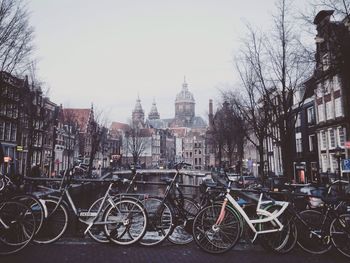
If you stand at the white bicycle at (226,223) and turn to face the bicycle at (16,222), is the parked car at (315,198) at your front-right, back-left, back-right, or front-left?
back-right

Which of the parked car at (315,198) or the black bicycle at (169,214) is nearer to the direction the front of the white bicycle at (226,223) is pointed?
the black bicycle

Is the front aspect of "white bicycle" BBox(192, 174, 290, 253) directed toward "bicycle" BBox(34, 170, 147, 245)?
yes

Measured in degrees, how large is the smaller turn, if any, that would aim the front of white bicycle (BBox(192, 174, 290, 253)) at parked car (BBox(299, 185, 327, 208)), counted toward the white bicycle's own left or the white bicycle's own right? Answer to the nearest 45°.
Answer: approximately 135° to the white bicycle's own right

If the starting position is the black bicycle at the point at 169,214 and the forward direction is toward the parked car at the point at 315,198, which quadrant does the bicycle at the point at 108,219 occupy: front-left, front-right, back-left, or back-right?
back-left

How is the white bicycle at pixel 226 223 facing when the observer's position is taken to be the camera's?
facing to the left of the viewer

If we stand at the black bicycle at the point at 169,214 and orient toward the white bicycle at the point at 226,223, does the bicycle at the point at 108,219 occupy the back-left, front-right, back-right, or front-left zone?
back-right

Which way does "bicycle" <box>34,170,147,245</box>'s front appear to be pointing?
to the viewer's left
